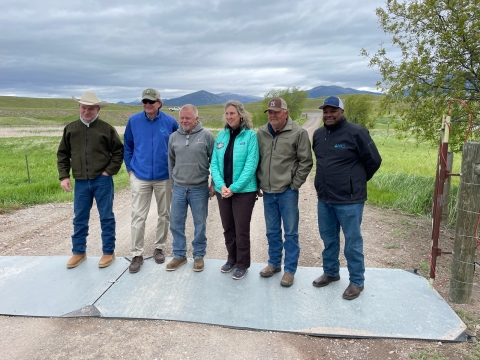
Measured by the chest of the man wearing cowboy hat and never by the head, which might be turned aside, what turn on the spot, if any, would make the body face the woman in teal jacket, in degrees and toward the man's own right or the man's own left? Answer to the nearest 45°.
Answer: approximately 45° to the man's own left

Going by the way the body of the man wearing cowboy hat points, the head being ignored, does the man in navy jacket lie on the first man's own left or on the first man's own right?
on the first man's own left

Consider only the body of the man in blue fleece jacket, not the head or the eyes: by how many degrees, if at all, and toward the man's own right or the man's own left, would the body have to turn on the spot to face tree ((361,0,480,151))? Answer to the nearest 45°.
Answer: approximately 90° to the man's own left

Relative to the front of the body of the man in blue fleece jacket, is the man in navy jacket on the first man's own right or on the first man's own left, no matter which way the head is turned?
on the first man's own left

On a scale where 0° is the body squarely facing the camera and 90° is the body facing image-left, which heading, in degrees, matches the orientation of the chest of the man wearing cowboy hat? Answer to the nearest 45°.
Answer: approximately 0°

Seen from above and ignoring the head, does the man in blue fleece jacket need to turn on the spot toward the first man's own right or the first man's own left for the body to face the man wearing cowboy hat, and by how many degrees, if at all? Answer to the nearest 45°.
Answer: approximately 90° to the first man's own right

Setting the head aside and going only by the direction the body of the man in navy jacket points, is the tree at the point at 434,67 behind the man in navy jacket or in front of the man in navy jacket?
behind

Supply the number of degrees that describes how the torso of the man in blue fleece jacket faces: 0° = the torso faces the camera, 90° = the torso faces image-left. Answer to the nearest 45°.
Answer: approximately 0°

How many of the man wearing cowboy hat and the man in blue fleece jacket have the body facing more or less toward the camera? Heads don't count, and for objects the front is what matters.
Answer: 2

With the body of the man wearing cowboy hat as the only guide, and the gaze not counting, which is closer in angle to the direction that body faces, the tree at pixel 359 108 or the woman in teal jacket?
the woman in teal jacket

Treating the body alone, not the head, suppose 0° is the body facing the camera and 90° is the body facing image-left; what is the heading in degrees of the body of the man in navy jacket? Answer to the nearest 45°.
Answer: approximately 45°
